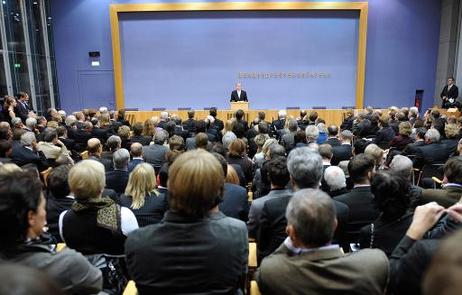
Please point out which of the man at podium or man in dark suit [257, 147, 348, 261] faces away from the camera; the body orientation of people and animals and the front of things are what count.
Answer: the man in dark suit

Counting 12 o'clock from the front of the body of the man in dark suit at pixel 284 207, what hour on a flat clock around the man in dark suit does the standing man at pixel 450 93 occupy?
The standing man is roughly at 1 o'clock from the man in dark suit.

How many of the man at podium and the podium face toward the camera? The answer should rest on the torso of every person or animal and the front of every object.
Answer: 2

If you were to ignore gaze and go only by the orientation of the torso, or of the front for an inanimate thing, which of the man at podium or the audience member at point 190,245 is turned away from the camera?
the audience member

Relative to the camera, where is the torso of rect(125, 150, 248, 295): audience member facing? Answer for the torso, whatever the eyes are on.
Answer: away from the camera

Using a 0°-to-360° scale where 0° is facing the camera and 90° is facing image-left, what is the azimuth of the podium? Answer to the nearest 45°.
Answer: approximately 0°

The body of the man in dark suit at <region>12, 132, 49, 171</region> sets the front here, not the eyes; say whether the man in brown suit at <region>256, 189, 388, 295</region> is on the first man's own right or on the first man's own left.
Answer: on the first man's own right

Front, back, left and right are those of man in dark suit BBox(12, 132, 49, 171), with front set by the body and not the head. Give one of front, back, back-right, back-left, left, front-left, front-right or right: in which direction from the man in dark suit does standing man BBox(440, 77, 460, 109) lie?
front-right

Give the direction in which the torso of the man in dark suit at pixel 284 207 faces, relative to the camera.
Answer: away from the camera

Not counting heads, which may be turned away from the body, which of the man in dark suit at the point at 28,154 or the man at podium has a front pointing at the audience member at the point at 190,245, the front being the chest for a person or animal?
the man at podium

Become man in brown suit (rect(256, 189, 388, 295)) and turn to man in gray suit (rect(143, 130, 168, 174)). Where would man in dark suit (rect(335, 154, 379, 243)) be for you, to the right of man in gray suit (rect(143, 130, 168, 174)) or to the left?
right

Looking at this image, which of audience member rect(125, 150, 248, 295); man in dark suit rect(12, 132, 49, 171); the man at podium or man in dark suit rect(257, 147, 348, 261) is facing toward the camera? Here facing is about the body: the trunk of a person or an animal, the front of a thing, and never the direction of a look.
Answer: the man at podium

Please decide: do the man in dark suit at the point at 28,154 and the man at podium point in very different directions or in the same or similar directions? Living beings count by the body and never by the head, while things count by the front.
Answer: very different directions

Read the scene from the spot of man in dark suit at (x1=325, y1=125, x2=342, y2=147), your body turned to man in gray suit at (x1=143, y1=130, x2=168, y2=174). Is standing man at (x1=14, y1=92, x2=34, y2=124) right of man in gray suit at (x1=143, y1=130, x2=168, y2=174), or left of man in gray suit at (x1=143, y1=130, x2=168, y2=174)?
right

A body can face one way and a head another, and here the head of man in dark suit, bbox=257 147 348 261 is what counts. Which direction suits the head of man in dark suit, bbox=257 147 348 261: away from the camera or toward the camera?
away from the camera

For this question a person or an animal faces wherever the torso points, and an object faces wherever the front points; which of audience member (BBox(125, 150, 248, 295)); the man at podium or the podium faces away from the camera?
the audience member
